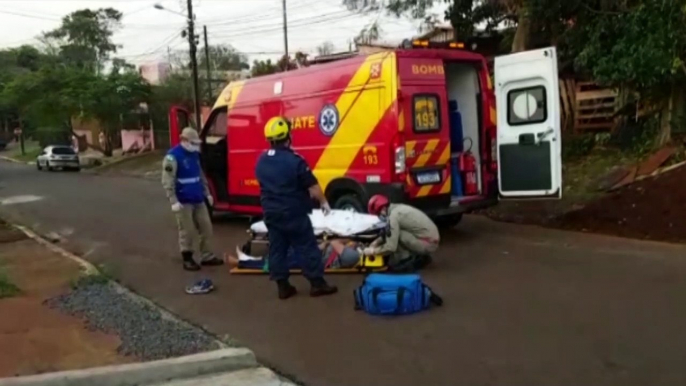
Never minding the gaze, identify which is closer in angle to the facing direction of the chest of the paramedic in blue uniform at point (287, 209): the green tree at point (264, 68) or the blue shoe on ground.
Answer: the green tree

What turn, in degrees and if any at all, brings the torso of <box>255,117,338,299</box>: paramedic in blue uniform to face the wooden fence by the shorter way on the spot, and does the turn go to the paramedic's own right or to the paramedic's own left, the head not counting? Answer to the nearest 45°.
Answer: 0° — they already face it

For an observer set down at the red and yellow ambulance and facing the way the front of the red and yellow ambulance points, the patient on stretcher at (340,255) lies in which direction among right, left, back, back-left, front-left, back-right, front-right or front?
left

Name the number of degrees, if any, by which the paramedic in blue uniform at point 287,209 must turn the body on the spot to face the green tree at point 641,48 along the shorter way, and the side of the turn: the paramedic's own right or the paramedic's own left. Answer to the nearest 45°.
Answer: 0° — they already face it

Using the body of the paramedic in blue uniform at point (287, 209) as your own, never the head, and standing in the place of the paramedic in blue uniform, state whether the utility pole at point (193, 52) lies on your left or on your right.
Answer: on your left

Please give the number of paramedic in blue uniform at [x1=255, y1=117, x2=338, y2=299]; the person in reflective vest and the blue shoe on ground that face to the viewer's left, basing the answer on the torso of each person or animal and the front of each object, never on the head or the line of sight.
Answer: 1

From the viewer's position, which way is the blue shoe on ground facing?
facing to the left of the viewer

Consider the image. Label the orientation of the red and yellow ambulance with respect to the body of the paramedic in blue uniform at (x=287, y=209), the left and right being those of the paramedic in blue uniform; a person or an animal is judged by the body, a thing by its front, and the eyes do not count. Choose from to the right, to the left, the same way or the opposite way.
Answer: to the left

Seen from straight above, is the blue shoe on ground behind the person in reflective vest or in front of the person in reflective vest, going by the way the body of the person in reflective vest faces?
in front

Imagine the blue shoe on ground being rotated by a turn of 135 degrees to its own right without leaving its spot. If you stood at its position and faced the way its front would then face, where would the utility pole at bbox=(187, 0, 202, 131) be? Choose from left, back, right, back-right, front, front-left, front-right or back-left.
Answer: front-left

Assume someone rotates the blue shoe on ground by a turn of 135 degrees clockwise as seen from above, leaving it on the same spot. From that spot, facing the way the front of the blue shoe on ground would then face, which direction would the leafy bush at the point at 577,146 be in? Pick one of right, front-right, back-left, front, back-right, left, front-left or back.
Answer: front

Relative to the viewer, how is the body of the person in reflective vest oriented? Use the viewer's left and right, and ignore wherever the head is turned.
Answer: facing the viewer and to the right of the viewer

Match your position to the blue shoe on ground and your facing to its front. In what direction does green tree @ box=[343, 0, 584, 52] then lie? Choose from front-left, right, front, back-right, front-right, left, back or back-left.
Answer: back-right

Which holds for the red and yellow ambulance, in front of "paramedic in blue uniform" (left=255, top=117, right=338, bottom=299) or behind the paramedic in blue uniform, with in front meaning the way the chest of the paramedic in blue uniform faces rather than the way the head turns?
in front

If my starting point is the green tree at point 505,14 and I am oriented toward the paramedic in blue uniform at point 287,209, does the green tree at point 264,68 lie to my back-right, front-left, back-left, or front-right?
back-right

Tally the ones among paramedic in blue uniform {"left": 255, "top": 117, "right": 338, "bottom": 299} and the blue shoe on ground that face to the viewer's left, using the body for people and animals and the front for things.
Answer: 1
